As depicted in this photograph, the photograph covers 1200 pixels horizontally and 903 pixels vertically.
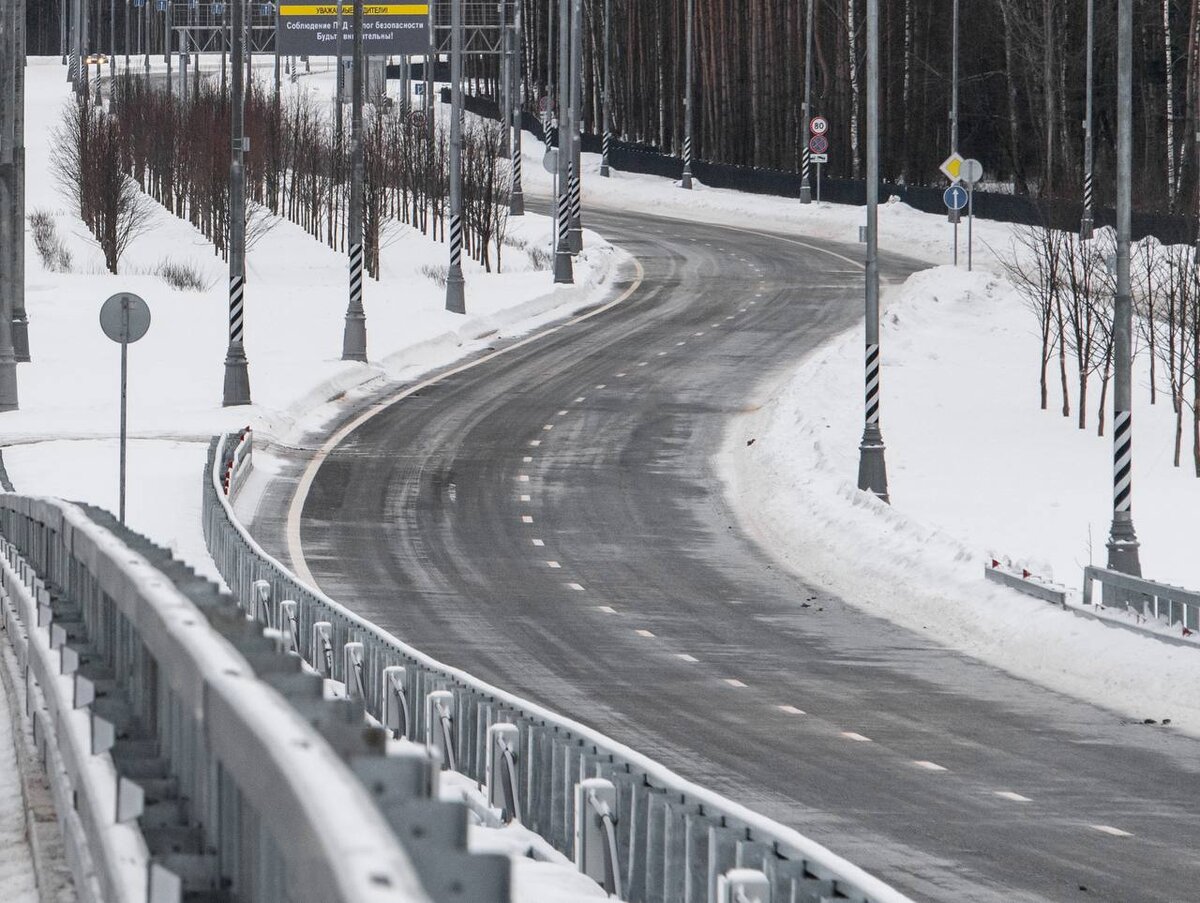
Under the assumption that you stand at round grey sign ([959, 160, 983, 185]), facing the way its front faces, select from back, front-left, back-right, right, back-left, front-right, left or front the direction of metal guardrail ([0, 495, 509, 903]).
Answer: back

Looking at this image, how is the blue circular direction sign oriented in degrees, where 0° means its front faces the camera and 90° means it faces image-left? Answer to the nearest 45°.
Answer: approximately 0°

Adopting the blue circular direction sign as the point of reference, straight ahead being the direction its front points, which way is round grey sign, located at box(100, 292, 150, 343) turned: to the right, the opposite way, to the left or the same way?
the opposite way

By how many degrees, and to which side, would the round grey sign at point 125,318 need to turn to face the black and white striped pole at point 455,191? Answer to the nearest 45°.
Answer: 0° — it already faces it

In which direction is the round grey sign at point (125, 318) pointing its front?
away from the camera

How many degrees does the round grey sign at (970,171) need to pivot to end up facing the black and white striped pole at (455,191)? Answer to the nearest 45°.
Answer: approximately 90° to its left

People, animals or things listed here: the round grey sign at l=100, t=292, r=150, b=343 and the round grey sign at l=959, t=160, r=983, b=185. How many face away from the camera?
2

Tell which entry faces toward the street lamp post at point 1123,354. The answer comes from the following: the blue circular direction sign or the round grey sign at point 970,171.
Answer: the blue circular direction sign

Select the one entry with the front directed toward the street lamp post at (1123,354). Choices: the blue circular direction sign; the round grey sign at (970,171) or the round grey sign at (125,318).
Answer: the blue circular direction sign

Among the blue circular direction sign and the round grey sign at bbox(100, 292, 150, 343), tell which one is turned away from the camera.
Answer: the round grey sign

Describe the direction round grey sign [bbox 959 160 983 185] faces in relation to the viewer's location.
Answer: facing away from the viewer

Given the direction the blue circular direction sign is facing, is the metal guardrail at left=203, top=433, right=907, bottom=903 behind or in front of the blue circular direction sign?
in front

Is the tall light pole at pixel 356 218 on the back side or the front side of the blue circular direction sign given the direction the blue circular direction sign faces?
on the front side
